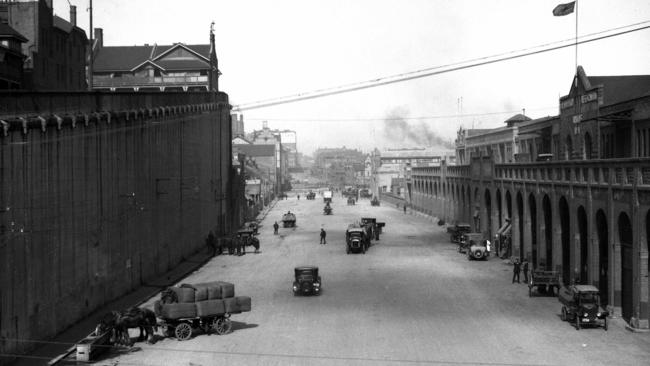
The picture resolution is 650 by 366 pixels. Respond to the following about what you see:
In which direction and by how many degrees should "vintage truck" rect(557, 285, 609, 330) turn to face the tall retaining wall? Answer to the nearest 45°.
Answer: approximately 90° to its right

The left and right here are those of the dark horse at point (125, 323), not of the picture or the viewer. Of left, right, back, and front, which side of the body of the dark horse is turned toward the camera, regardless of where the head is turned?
left

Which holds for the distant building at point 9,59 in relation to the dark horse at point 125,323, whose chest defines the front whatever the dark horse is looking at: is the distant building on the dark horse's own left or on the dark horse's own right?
on the dark horse's own right

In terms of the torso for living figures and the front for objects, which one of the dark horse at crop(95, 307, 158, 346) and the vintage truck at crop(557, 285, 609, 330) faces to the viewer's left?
the dark horse

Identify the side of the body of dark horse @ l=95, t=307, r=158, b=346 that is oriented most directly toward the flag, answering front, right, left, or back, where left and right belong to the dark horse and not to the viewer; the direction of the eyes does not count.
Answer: back

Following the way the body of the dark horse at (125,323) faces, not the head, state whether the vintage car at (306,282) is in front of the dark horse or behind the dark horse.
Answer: behind

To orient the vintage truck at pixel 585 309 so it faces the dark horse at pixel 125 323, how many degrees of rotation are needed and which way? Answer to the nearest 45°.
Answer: approximately 90° to its right

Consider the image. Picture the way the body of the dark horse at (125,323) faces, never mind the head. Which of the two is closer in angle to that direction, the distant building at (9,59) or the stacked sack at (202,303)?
the distant building

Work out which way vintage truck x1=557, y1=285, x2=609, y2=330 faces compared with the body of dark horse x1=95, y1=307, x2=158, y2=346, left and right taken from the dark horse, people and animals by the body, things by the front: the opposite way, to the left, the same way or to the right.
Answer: to the left

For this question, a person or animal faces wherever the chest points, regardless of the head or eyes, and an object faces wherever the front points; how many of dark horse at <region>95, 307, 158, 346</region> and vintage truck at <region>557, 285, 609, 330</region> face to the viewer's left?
1

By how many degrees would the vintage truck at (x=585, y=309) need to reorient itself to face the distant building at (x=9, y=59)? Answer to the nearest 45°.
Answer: approximately 135° to its right

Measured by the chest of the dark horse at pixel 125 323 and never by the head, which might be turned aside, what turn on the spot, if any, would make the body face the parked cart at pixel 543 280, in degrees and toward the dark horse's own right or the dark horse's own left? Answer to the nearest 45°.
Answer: approximately 180°
